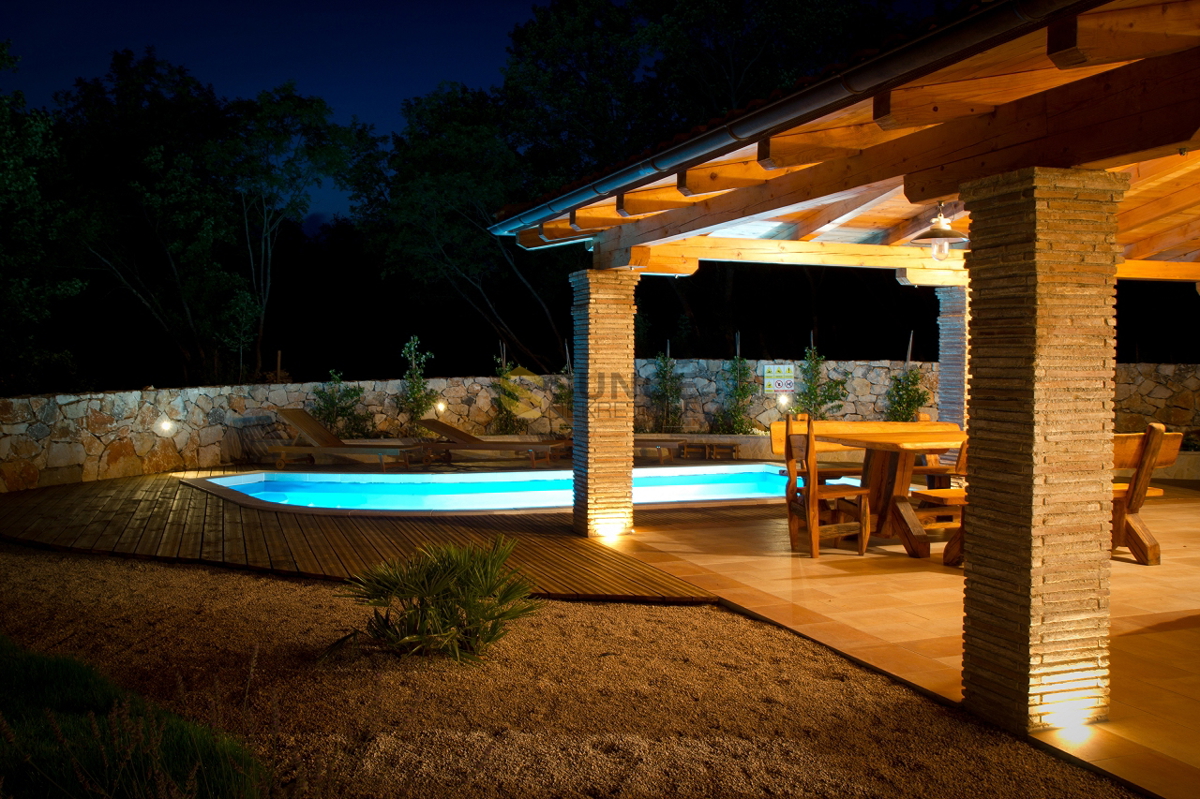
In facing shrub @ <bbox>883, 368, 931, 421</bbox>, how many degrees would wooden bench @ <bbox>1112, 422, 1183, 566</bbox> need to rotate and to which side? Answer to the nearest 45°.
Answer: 0° — it already faces it

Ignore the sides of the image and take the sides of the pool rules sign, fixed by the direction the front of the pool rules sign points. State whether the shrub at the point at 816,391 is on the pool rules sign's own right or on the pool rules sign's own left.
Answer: on the pool rules sign's own left

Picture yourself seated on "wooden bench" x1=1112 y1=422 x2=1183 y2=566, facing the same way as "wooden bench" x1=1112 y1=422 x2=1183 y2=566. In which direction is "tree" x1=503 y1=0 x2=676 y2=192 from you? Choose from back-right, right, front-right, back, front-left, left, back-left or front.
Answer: front

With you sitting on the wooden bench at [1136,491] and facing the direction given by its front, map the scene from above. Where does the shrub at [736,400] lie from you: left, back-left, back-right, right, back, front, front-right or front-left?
front

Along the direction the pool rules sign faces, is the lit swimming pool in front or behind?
in front

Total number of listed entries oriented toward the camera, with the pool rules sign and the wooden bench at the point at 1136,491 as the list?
1

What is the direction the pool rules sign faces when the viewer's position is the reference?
facing the viewer

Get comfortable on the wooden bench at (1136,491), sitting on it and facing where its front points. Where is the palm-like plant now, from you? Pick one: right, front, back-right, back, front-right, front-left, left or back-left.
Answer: left

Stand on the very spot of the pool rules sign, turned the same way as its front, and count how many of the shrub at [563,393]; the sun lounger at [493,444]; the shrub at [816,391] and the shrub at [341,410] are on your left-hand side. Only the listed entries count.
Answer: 1

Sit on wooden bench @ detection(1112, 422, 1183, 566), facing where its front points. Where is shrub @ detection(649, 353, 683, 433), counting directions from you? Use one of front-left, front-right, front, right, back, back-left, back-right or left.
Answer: front

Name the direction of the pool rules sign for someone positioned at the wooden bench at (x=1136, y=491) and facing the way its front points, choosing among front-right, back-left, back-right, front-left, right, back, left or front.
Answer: front

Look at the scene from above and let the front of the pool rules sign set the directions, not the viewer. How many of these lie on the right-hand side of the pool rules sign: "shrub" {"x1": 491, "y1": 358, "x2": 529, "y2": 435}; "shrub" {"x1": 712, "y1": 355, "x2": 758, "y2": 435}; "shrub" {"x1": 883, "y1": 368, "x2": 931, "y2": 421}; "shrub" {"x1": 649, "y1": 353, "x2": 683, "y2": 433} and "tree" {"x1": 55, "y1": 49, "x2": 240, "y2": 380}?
4

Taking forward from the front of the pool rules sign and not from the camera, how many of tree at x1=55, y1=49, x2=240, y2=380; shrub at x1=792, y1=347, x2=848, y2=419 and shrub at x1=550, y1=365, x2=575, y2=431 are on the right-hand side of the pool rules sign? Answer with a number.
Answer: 2

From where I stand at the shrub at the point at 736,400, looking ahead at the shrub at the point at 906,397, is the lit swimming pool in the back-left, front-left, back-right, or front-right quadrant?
back-right

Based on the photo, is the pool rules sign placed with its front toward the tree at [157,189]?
no

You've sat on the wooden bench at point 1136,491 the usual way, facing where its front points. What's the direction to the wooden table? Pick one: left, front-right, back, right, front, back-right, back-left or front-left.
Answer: front-left

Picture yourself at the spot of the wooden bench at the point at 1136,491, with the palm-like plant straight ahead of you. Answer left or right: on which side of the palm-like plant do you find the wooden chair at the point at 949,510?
right

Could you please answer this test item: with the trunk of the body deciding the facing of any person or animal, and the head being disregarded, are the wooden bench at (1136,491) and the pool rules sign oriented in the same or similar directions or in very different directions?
very different directions

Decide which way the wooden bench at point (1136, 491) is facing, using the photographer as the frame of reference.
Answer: facing away from the viewer and to the left of the viewer
